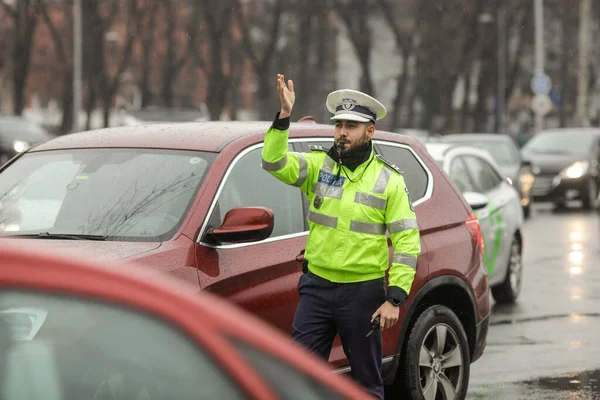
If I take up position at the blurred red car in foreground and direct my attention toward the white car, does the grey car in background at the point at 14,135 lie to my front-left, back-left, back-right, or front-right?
front-left

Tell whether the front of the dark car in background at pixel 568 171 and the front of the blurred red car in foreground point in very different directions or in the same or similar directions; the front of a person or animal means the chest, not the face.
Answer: very different directions

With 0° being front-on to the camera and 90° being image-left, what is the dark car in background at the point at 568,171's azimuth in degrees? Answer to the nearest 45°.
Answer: approximately 45°

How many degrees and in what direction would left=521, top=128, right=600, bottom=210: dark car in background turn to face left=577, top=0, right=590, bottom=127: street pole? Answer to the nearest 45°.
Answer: approximately 135° to its right

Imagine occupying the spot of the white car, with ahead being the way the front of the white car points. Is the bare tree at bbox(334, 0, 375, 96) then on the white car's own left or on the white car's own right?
on the white car's own right

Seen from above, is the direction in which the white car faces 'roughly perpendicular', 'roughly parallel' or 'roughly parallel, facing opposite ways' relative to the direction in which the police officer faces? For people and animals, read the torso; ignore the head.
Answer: roughly parallel

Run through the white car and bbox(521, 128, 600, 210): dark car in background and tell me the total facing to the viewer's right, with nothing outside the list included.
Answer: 0

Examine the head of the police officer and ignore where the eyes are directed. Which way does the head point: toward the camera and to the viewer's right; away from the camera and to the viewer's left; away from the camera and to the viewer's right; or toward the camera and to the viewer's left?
toward the camera and to the viewer's left

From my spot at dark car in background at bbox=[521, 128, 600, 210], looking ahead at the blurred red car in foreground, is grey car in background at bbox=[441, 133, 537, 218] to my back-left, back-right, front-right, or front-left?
front-right
